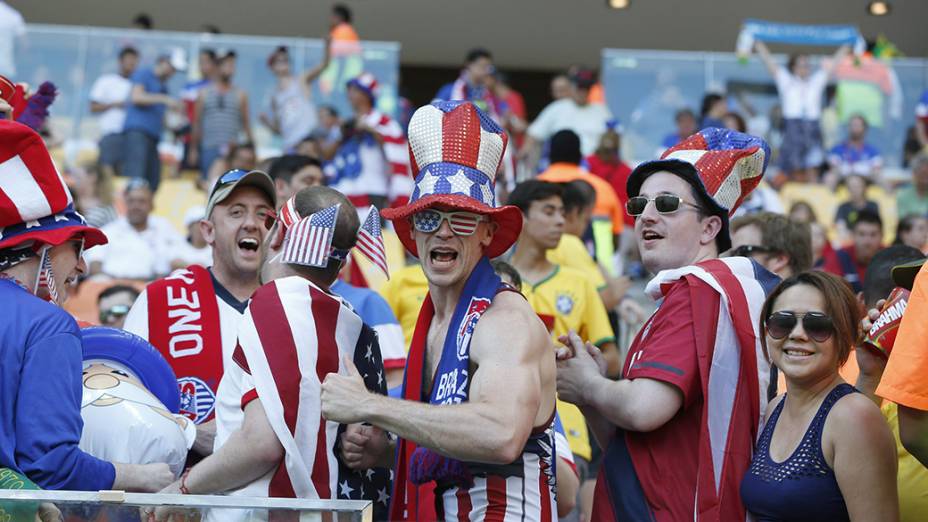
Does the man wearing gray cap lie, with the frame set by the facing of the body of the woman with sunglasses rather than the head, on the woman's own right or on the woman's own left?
on the woman's own right

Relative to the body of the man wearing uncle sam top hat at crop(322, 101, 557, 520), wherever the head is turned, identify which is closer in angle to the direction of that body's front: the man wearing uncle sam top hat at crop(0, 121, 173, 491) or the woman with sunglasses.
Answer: the man wearing uncle sam top hat

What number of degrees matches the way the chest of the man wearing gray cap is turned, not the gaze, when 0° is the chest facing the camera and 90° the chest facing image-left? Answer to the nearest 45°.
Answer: approximately 315°

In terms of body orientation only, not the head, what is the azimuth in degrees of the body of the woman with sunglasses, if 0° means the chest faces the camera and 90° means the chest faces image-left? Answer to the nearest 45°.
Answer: approximately 45°

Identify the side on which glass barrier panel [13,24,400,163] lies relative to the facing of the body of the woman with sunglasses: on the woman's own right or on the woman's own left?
on the woman's own right

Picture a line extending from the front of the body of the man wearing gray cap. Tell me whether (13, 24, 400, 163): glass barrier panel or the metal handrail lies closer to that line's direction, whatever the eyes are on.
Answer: the metal handrail

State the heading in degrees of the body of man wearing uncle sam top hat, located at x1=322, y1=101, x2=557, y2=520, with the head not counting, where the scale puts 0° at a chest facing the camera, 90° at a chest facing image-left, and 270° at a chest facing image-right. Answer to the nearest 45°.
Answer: approximately 45°

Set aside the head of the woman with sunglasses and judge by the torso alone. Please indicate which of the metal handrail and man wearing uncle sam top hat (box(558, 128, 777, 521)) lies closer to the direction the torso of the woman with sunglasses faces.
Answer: the metal handrail

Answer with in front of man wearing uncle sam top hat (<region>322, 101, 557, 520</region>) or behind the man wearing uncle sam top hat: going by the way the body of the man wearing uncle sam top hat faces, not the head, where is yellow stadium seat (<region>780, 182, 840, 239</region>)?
behind
